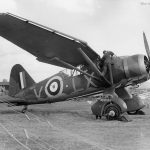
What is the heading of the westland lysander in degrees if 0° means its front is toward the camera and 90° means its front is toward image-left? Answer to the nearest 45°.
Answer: approximately 315°
